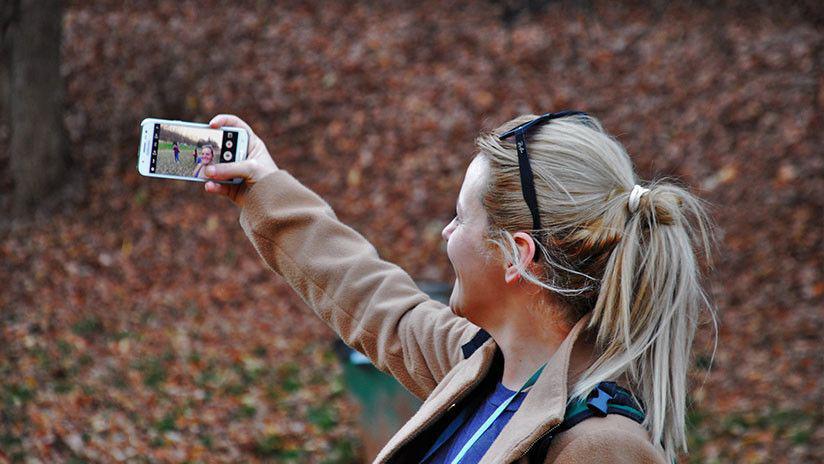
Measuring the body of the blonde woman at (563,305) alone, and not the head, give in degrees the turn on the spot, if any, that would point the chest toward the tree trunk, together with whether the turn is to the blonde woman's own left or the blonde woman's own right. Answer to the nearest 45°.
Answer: approximately 90° to the blonde woman's own right

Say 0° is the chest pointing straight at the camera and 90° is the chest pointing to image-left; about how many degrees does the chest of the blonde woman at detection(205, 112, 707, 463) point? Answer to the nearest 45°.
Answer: approximately 45°

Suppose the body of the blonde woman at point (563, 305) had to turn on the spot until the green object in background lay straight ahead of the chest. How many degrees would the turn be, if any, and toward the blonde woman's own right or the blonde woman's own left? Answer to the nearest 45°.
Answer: approximately 135° to the blonde woman's own right
